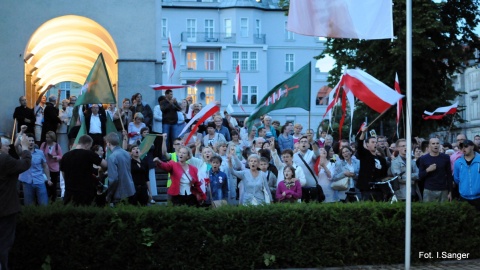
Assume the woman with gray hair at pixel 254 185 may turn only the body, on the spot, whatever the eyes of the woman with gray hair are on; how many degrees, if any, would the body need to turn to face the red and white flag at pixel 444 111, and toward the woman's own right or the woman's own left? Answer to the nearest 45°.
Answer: approximately 135° to the woman's own left

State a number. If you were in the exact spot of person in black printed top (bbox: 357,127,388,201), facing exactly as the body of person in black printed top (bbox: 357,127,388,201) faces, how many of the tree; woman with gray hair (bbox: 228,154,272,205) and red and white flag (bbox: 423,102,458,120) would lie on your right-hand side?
1

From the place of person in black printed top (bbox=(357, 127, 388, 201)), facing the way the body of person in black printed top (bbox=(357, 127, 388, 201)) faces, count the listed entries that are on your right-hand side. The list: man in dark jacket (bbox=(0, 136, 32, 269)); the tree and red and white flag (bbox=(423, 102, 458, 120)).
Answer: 1

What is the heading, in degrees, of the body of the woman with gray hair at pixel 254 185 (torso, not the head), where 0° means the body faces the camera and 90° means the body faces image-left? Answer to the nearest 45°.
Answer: approximately 0°

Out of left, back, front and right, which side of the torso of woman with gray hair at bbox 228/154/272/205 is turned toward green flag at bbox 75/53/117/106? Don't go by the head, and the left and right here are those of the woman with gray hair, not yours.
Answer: right

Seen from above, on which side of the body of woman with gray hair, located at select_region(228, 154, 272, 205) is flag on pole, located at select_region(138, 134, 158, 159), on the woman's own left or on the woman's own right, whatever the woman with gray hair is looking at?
on the woman's own right

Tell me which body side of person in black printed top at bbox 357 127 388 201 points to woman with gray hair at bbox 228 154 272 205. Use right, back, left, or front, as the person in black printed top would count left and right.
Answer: right

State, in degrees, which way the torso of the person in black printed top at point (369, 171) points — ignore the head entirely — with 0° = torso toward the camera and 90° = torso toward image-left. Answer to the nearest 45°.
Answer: approximately 315°

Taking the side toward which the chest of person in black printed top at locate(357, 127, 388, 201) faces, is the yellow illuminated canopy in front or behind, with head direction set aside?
behind
